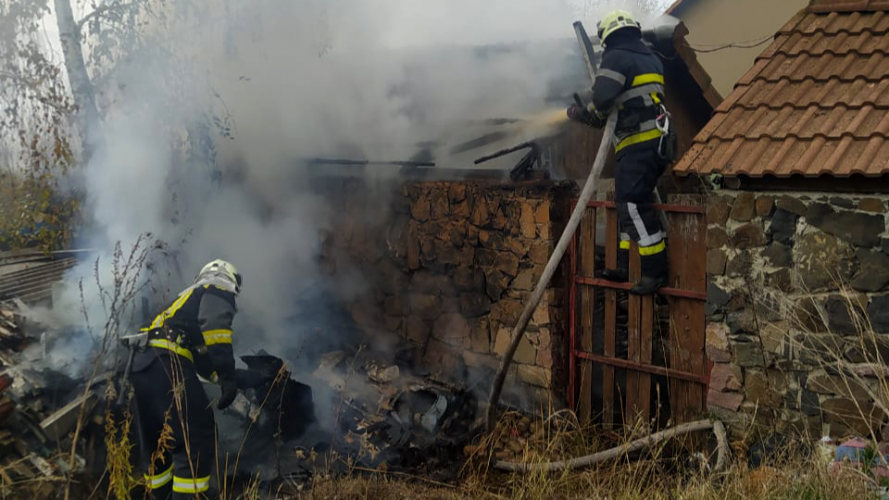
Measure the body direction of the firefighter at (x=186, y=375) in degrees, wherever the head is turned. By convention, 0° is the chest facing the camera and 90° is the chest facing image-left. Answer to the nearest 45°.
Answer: approximately 225°

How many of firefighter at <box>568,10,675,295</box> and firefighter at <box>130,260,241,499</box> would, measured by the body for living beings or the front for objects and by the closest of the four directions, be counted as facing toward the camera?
0

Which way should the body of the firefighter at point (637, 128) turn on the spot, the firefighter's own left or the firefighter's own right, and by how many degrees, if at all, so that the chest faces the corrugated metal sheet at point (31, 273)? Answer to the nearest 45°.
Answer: approximately 45° to the firefighter's own left

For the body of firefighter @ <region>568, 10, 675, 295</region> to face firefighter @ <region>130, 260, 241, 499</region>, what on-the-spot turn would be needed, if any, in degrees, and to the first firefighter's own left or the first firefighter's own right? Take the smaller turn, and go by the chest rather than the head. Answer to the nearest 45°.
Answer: approximately 90° to the first firefighter's own left

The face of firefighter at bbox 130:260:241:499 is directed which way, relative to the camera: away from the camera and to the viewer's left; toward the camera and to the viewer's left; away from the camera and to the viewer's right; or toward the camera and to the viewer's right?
away from the camera and to the viewer's right

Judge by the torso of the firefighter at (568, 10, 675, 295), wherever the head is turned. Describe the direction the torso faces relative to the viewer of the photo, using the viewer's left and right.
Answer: facing away from the viewer and to the left of the viewer
